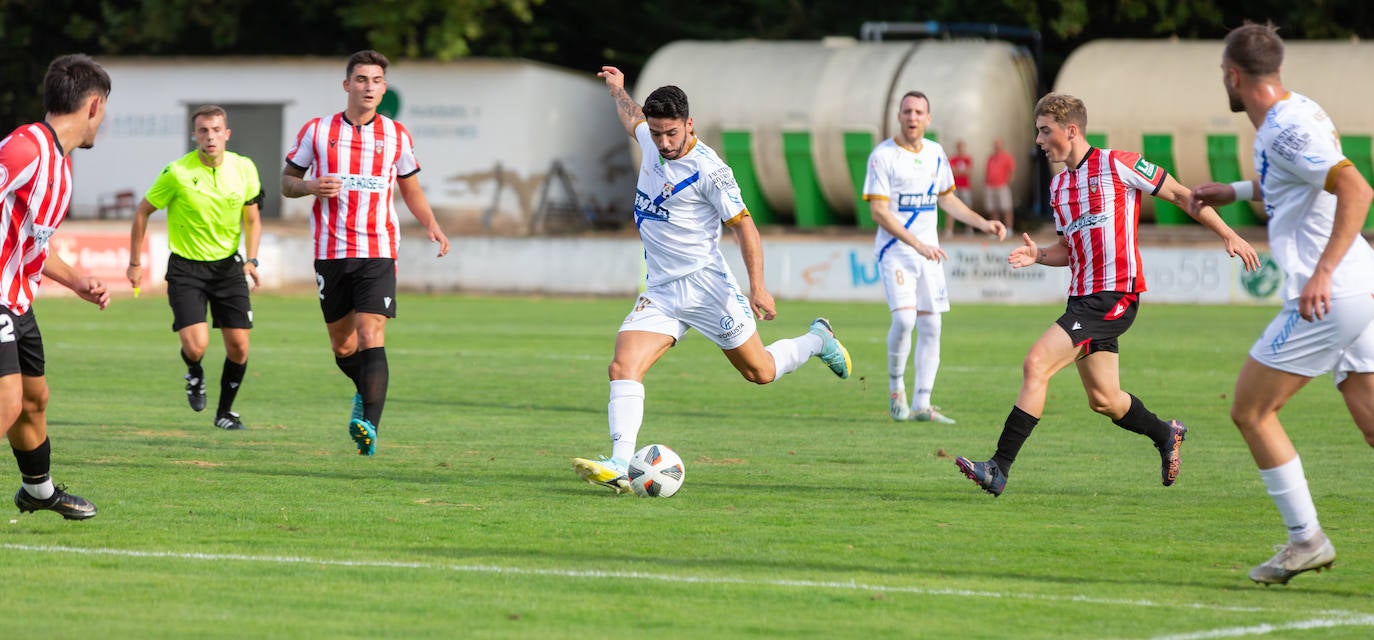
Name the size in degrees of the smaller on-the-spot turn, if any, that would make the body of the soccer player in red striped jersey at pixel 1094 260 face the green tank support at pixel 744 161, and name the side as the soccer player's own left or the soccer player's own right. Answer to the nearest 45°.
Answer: approximately 135° to the soccer player's own right

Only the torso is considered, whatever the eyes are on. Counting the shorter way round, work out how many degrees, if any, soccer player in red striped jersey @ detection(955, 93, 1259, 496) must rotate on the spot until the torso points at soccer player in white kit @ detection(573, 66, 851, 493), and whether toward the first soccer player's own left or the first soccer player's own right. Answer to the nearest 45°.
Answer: approximately 45° to the first soccer player's own right

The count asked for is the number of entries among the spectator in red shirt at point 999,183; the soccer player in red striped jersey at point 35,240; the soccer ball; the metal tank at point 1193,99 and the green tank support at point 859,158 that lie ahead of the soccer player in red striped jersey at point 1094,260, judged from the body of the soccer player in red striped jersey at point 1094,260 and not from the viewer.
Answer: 2

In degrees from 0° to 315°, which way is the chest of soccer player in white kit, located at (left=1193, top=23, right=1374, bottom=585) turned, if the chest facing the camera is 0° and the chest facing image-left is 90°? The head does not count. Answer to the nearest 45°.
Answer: approximately 90°

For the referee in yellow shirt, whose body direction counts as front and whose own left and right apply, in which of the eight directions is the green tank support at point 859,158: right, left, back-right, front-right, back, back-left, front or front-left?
back-left

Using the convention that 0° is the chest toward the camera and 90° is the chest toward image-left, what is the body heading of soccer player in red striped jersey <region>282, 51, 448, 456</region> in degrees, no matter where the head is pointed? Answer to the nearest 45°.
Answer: approximately 0°

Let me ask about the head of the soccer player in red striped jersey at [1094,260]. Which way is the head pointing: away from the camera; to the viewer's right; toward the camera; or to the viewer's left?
to the viewer's left

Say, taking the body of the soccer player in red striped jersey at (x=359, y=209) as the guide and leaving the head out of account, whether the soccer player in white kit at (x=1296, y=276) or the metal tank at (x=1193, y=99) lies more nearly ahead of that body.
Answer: the soccer player in white kit
